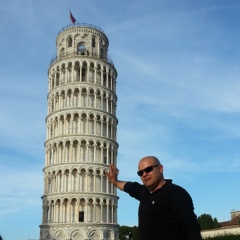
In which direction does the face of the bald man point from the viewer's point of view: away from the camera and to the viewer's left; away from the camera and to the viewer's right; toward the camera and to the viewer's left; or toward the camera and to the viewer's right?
toward the camera and to the viewer's left

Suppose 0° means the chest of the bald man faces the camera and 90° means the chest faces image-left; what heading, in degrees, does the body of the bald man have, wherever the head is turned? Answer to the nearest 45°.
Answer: approximately 45°
